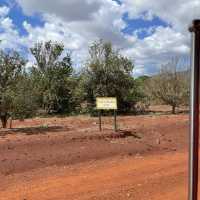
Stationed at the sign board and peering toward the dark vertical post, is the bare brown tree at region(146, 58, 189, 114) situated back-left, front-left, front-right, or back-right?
back-left

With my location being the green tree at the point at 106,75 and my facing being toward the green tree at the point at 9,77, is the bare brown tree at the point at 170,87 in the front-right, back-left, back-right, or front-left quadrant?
back-left

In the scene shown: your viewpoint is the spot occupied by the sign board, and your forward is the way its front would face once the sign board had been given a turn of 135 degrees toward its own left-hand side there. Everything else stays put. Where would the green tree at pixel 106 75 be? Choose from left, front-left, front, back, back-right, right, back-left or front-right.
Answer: front-left

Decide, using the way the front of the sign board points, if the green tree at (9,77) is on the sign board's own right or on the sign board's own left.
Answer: on the sign board's own right

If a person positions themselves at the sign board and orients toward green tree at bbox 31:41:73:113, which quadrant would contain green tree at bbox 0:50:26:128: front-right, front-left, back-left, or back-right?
front-left

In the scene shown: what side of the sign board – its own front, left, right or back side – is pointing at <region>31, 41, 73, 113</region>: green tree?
back

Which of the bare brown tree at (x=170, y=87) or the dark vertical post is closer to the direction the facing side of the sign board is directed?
the dark vertical post

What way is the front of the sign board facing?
toward the camera

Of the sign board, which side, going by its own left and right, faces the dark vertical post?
front

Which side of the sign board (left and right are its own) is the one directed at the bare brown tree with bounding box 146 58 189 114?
back
